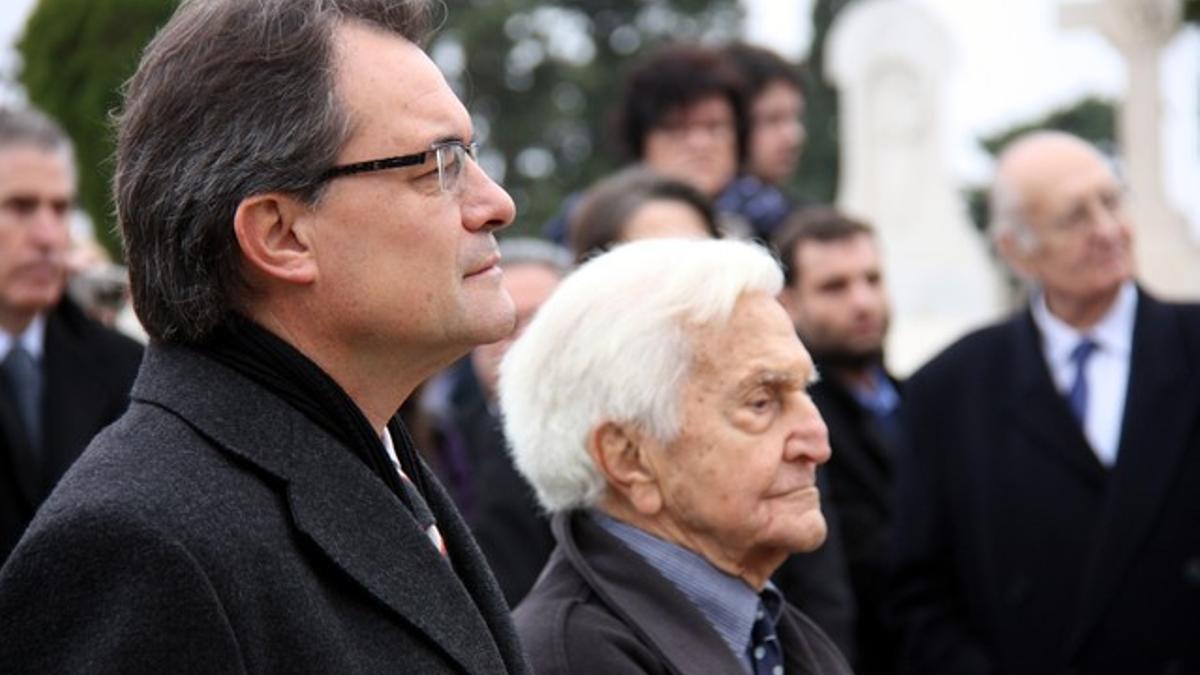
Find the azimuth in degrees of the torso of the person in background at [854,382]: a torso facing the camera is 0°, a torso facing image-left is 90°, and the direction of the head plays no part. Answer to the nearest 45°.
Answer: approximately 315°

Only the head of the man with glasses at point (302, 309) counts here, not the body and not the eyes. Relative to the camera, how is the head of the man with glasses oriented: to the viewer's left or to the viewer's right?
to the viewer's right

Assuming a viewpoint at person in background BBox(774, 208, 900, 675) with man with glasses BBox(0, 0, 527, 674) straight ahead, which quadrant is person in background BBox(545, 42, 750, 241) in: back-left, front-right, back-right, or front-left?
back-right

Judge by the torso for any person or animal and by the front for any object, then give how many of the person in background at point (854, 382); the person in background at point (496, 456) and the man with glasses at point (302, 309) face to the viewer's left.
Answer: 0

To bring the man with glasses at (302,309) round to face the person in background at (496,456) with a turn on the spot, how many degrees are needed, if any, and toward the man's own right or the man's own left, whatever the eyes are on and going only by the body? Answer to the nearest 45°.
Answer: approximately 90° to the man's own left

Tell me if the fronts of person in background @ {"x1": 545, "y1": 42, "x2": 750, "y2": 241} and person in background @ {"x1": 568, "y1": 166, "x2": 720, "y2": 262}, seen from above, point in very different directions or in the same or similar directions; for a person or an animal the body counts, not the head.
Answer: same or similar directions

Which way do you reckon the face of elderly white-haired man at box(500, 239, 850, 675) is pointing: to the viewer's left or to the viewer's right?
to the viewer's right

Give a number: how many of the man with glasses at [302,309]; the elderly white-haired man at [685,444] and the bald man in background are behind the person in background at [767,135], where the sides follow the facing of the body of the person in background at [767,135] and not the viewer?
0

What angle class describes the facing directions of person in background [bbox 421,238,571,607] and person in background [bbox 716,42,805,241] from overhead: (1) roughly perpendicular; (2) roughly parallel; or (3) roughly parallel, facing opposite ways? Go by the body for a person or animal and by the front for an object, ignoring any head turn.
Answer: roughly parallel

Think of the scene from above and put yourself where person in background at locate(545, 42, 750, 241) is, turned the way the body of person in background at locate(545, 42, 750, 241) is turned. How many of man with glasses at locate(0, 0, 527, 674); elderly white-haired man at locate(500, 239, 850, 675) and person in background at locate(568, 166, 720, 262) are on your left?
0

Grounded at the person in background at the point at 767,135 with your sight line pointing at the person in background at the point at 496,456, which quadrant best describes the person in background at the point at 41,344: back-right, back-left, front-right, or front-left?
front-right

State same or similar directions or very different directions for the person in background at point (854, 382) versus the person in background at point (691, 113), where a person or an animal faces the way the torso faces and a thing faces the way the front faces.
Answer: same or similar directions

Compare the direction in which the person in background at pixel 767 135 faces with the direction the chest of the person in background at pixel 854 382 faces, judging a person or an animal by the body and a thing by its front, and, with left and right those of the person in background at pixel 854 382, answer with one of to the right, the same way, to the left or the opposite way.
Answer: the same way

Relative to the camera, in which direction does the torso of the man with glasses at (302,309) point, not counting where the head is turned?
to the viewer's right

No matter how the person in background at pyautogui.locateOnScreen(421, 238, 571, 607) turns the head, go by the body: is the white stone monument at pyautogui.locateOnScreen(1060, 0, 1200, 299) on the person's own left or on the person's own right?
on the person's own left

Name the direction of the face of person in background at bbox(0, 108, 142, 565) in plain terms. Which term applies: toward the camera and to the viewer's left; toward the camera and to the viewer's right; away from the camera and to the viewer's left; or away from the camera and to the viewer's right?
toward the camera and to the viewer's right

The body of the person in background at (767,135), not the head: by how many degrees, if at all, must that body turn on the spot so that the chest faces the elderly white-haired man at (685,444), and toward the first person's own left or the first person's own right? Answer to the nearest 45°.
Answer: approximately 45° to the first person's own right
